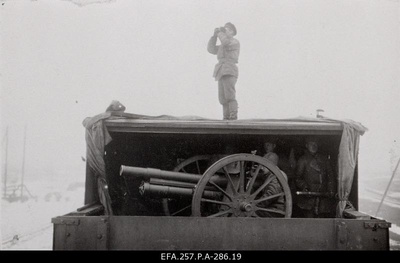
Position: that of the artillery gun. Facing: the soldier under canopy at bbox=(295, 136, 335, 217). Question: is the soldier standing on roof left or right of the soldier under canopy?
left

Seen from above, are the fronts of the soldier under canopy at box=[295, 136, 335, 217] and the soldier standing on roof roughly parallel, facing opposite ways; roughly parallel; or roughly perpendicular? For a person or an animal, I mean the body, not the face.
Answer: roughly perpendicular

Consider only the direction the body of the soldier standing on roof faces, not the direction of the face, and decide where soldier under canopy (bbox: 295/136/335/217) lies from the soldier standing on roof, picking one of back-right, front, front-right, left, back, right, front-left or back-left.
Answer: back-left

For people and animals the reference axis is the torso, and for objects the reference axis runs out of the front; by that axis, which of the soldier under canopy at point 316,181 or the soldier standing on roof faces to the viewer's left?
the soldier standing on roof

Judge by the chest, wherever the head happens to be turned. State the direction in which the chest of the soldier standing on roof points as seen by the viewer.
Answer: to the viewer's left

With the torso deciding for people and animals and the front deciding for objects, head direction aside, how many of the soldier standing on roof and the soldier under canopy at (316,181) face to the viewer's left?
1

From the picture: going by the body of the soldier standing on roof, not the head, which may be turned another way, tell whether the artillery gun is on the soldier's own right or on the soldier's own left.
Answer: on the soldier's own left

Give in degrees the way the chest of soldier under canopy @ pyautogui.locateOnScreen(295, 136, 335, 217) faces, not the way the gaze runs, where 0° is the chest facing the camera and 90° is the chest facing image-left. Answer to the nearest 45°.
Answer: approximately 0°
